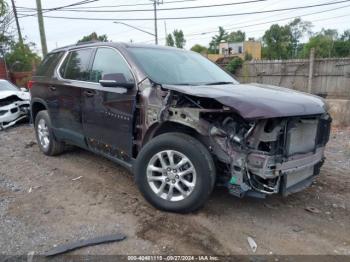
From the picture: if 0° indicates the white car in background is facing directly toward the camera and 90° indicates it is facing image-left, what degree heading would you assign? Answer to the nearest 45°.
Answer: approximately 315°

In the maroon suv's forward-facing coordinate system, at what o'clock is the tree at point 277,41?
The tree is roughly at 8 o'clock from the maroon suv.

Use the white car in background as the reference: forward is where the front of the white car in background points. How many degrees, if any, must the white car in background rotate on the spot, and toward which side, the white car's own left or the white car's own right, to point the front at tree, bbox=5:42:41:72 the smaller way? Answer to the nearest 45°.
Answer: approximately 135° to the white car's own left

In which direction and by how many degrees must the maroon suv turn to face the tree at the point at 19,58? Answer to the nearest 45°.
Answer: approximately 180°

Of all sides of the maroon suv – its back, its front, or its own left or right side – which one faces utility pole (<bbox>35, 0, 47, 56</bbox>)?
back

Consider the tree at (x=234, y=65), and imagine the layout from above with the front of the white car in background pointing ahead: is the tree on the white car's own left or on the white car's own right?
on the white car's own left

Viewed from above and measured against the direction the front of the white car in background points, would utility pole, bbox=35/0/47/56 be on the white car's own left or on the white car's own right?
on the white car's own left

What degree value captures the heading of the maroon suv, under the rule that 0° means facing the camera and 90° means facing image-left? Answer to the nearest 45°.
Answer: approximately 315°

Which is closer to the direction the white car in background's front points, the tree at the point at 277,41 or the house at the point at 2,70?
the tree

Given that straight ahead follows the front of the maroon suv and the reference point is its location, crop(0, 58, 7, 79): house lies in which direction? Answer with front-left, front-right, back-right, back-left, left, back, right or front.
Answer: back

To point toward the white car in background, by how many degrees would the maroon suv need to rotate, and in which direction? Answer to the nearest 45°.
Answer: approximately 180°
